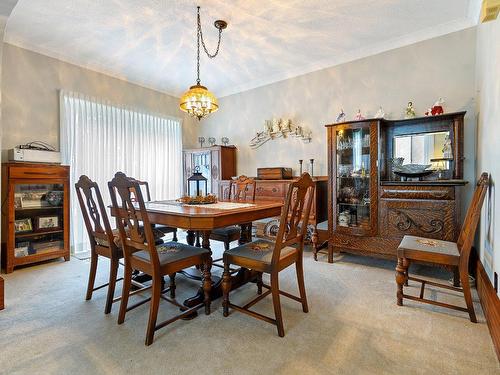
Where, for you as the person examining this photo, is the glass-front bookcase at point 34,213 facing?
facing the viewer and to the right of the viewer

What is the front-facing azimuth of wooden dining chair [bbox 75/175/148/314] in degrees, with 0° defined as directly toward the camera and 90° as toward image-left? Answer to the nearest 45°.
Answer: approximately 225°

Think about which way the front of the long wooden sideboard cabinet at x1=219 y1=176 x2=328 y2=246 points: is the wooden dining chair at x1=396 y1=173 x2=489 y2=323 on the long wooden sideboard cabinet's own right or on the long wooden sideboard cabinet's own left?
on the long wooden sideboard cabinet's own left

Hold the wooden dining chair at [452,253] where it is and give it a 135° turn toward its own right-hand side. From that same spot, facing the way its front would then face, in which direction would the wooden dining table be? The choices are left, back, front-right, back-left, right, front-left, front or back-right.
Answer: back

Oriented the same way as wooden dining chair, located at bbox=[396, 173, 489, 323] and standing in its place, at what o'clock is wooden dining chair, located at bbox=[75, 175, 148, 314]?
wooden dining chair, located at bbox=[75, 175, 148, 314] is roughly at 11 o'clock from wooden dining chair, located at bbox=[396, 173, 489, 323].

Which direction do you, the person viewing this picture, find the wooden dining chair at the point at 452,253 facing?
facing to the left of the viewer

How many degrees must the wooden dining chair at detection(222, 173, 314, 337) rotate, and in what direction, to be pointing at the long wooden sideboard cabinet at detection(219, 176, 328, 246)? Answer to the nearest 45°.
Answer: approximately 45° to its right

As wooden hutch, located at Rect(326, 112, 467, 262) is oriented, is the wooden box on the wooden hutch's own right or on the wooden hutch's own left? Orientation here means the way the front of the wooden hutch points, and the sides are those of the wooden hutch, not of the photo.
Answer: on the wooden hutch's own right

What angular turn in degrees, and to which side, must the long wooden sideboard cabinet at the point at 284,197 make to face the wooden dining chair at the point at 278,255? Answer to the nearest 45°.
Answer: approximately 45° to its left

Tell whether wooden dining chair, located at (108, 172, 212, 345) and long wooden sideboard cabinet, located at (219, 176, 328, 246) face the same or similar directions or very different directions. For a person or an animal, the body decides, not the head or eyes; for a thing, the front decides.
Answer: very different directions

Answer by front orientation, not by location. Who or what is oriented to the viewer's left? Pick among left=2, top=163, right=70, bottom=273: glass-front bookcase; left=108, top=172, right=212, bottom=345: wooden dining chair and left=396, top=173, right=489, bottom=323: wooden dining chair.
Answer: left=396, top=173, right=489, bottom=323: wooden dining chair

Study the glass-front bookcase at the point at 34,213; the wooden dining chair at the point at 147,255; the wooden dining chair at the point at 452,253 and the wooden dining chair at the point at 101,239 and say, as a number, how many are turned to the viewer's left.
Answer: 1
